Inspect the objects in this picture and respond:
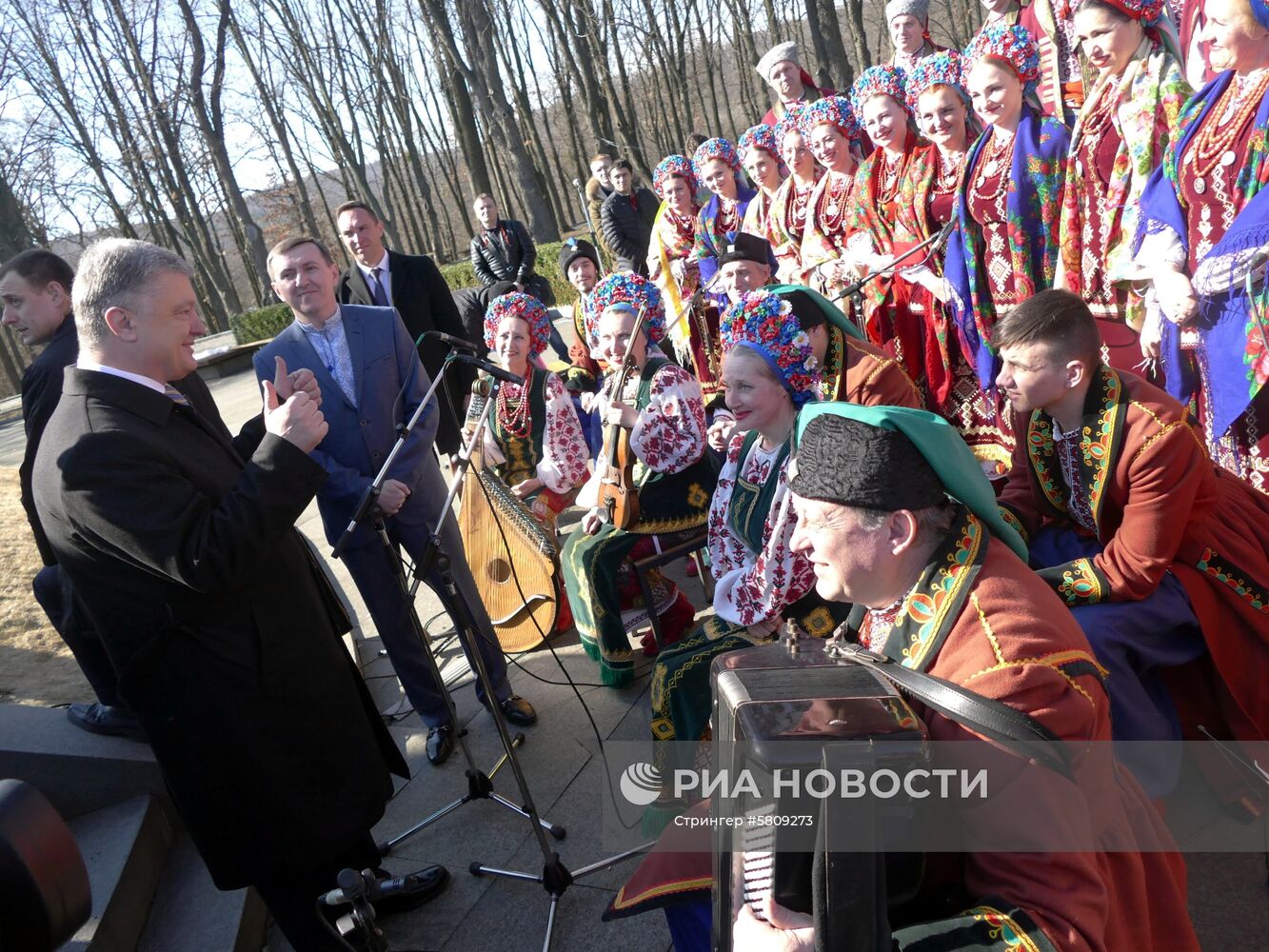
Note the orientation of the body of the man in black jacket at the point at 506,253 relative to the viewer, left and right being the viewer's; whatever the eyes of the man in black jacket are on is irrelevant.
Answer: facing the viewer

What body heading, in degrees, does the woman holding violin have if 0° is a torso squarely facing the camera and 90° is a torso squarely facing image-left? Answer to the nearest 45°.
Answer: approximately 45°

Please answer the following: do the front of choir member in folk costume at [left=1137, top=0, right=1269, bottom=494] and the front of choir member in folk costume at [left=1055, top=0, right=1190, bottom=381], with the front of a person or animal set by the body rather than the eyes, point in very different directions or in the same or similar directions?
same or similar directions

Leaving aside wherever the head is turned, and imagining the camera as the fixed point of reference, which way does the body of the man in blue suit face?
toward the camera

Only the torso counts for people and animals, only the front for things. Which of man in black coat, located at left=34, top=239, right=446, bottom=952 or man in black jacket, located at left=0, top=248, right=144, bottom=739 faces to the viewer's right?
the man in black coat

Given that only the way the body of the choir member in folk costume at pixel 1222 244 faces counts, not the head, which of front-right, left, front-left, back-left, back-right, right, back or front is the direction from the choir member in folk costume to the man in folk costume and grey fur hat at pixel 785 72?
right

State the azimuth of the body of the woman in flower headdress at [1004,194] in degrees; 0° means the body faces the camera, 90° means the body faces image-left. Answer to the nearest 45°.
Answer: approximately 45°

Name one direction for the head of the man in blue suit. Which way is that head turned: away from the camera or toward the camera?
toward the camera

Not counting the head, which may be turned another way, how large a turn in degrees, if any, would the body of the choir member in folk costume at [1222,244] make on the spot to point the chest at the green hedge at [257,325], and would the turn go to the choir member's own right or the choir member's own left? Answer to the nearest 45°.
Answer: approximately 90° to the choir member's own right

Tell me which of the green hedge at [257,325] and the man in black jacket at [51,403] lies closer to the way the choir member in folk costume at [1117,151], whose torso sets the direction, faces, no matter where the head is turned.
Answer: the man in black jacket

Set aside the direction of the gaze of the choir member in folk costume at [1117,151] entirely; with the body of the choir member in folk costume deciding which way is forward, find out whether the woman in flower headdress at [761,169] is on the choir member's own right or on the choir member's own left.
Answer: on the choir member's own right

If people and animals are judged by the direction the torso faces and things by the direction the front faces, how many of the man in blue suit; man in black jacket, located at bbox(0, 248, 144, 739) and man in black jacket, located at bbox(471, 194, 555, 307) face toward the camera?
2

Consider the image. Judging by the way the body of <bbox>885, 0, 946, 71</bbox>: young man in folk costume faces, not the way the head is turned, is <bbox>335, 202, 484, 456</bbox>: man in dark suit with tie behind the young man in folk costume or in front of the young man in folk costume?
in front

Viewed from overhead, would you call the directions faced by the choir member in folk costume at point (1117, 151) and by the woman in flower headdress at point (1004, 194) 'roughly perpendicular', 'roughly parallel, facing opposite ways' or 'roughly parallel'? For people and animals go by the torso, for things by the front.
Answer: roughly parallel

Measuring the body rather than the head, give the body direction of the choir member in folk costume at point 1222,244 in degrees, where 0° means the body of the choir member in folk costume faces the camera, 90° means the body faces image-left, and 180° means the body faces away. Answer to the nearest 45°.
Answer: approximately 45°

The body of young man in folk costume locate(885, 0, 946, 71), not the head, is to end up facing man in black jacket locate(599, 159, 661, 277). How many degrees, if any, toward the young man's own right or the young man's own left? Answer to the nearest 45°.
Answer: approximately 45° to the young man's own right

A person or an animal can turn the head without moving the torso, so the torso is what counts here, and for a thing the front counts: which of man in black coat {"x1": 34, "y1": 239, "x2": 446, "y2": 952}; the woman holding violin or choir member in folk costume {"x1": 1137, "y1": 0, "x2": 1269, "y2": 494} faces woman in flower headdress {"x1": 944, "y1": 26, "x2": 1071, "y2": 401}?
the man in black coat

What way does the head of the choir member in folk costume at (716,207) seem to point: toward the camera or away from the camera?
toward the camera
